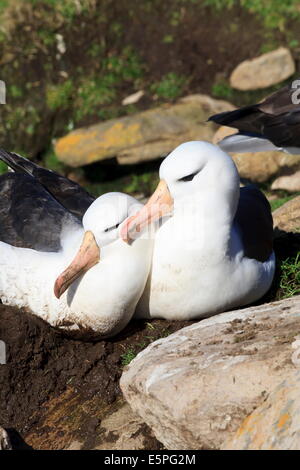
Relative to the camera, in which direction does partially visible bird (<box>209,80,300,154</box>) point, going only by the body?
to the viewer's right

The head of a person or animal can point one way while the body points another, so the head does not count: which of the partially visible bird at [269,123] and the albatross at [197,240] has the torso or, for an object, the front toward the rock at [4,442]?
the albatross

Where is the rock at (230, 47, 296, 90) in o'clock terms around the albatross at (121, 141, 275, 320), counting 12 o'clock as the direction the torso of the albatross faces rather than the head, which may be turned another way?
The rock is roughly at 5 o'clock from the albatross.

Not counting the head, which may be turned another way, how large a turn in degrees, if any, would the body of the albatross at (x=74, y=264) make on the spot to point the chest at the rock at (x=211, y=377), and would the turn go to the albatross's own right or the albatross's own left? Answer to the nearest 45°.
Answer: approximately 45° to the albatross's own right

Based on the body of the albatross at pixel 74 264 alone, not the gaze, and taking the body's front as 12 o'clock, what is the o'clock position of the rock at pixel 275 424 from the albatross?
The rock is roughly at 1 o'clock from the albatross.

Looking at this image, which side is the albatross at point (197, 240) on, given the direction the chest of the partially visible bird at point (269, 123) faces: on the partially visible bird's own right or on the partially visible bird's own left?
on the partially visible bird's own right

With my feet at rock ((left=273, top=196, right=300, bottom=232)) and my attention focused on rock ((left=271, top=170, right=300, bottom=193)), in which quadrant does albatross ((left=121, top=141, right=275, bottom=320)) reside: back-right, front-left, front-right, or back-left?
back-left

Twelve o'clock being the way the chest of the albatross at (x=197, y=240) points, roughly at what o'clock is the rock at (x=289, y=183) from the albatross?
The rock is roughly at 5 o'clock from the albatross.

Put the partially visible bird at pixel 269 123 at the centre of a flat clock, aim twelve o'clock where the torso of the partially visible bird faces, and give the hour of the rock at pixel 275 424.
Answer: The rock is roughly at 3 o'clock from the partially visible bird.

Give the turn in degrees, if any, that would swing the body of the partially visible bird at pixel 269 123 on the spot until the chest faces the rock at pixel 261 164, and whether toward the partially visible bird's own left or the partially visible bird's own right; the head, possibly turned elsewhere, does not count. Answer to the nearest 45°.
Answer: approximately 90° to the partially visible bird's own left

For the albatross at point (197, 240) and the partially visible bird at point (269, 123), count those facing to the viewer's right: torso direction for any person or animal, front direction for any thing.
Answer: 1

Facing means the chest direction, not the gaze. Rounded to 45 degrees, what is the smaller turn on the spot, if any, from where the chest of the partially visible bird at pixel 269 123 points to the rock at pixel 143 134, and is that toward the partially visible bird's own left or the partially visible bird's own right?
approximately 135° to the partially visible bird's own left

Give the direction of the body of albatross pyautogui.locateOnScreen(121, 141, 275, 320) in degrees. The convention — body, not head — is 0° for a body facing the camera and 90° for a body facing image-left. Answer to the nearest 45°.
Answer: approximately 45°
